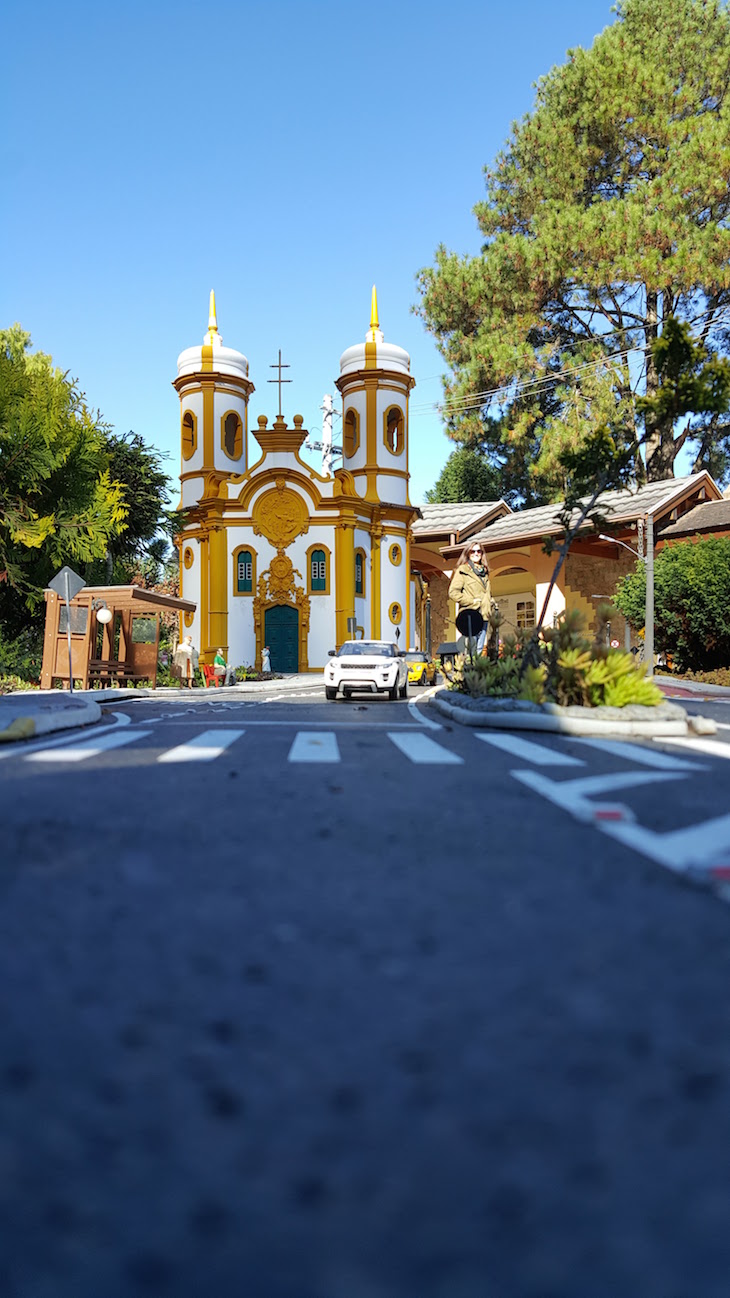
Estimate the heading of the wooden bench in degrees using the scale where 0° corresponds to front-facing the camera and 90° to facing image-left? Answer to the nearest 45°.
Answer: approximately 315°

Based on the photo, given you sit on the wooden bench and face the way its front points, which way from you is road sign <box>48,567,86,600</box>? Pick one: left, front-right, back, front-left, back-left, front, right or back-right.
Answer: front-right

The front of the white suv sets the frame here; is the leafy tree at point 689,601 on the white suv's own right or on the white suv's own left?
on the white suv's own left

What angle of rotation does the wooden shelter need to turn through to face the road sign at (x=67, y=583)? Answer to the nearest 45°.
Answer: approximately 45° to its right

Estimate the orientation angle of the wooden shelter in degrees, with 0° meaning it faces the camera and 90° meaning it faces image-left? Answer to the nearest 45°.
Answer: approximately 315°

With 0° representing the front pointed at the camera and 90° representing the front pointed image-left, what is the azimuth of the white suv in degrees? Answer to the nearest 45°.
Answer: approximately 0°

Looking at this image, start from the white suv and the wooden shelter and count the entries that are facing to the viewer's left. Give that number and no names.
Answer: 0

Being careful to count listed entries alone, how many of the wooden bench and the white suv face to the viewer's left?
0

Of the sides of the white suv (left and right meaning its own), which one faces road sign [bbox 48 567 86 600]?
right
